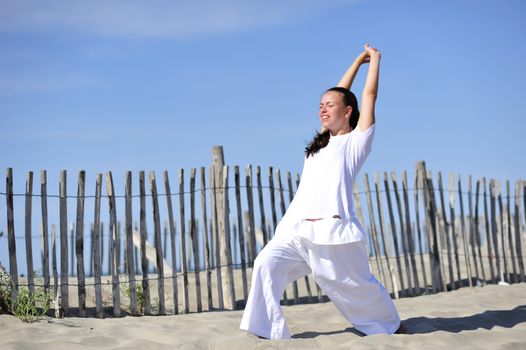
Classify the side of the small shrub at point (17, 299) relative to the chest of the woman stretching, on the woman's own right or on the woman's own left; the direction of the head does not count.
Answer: on the woman's own right

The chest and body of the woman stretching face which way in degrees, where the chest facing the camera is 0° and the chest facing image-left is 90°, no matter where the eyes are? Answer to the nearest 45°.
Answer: approximately 45°

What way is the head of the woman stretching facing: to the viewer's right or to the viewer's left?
to the viewer's left
